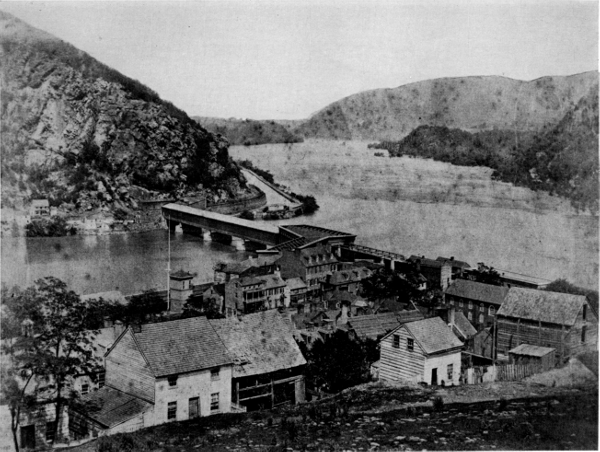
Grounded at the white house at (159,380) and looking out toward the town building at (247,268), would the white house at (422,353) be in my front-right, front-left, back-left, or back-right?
front-right

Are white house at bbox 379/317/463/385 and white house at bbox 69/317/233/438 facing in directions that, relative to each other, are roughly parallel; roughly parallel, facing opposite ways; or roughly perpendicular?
roughly parallel

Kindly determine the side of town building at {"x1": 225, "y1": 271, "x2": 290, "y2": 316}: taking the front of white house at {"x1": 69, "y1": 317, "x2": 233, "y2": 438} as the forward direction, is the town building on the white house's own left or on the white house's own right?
on the white house's own left

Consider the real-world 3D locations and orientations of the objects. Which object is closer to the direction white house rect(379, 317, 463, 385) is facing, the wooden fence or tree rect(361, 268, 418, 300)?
the wooden fence

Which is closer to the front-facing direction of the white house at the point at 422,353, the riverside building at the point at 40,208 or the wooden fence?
the wooden fence

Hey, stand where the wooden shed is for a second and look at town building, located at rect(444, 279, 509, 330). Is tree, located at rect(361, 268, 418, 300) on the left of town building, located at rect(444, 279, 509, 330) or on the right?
left

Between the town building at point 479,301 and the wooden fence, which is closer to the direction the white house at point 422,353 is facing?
the wooden fence

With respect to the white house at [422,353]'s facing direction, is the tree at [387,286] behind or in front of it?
behind

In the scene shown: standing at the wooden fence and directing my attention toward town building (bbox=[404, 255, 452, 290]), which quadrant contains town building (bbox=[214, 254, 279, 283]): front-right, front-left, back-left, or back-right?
front-left

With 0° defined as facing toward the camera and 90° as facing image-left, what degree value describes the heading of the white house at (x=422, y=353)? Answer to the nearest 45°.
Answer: approximately 315°

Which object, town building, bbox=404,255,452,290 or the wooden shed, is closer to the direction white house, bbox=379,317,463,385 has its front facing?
the wooden shed

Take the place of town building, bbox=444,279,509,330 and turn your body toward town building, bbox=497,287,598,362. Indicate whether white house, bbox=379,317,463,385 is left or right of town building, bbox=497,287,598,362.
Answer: right

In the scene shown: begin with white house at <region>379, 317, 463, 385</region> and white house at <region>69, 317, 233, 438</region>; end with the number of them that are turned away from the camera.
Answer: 0

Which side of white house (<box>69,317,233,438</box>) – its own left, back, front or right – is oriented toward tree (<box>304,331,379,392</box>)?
left

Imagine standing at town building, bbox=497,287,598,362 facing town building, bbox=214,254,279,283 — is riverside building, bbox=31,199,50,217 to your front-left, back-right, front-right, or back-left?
front-left
